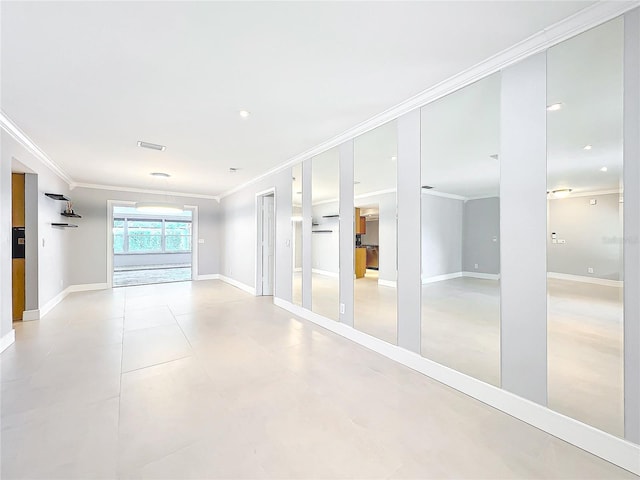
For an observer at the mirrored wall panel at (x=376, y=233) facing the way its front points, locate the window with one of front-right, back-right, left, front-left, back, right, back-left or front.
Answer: right

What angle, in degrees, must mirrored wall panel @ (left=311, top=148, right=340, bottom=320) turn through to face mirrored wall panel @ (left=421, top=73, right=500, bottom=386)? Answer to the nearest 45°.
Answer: approximately 90° to its left

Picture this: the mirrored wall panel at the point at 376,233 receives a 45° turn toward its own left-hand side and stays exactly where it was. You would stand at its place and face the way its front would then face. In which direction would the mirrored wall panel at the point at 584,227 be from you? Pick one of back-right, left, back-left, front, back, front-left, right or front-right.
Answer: front-left

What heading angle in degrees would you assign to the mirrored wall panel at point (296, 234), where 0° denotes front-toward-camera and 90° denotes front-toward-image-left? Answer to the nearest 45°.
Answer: approximately 45°

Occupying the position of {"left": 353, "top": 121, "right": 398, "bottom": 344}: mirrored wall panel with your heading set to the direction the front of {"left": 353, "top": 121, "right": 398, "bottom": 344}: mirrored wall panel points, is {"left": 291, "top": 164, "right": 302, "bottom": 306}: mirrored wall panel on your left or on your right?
on your right

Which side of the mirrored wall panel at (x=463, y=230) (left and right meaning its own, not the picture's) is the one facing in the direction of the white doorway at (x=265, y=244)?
right

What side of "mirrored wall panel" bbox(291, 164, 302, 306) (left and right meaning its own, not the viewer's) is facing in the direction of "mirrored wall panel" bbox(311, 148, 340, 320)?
left

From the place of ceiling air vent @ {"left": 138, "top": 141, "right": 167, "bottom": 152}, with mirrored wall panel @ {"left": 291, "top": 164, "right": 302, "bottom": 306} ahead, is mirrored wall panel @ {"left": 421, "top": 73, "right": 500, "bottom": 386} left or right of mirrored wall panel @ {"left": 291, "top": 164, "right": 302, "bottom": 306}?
right
